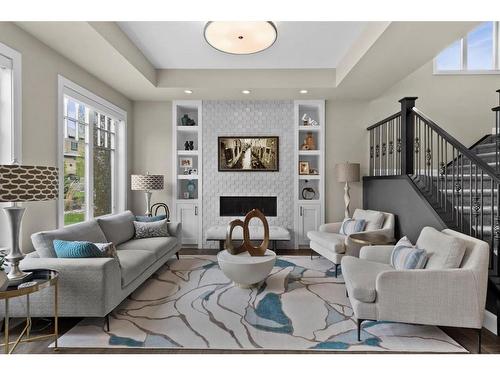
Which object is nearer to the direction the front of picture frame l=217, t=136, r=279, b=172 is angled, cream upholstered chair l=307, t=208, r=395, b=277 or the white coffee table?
the white coffee table

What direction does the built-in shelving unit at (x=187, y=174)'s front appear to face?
toward the camera

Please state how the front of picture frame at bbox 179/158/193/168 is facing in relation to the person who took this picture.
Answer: facing the viewer

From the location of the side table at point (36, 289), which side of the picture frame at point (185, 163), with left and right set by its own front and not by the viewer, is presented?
front

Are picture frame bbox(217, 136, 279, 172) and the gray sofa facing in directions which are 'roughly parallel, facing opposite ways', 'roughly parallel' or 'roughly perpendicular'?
roughly perpendicular

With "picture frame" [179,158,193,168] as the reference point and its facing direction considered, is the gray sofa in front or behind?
in front

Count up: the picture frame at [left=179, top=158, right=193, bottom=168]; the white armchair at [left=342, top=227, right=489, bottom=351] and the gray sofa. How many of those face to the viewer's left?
1

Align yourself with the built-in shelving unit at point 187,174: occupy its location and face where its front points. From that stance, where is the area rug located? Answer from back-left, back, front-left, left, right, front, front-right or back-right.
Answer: front

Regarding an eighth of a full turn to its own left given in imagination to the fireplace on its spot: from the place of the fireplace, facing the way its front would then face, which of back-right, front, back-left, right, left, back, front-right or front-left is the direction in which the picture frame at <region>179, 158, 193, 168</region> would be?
back-right

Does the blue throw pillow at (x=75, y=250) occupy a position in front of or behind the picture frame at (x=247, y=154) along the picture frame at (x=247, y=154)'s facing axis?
in front

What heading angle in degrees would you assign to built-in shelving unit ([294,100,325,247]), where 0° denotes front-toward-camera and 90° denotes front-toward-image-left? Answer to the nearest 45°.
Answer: approximately 0°

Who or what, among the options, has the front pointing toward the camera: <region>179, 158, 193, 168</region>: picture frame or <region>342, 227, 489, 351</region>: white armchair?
the picture frame

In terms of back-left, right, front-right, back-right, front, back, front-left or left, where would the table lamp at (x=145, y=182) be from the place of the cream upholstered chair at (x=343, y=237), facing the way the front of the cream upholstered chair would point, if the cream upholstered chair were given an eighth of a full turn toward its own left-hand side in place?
right

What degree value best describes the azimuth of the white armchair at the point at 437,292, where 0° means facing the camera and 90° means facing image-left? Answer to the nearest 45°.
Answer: approximately 90°

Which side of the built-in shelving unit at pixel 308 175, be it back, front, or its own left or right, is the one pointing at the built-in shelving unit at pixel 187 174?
right

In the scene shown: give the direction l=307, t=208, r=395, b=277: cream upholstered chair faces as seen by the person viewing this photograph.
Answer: facing the viewer and to the left of the viewer
